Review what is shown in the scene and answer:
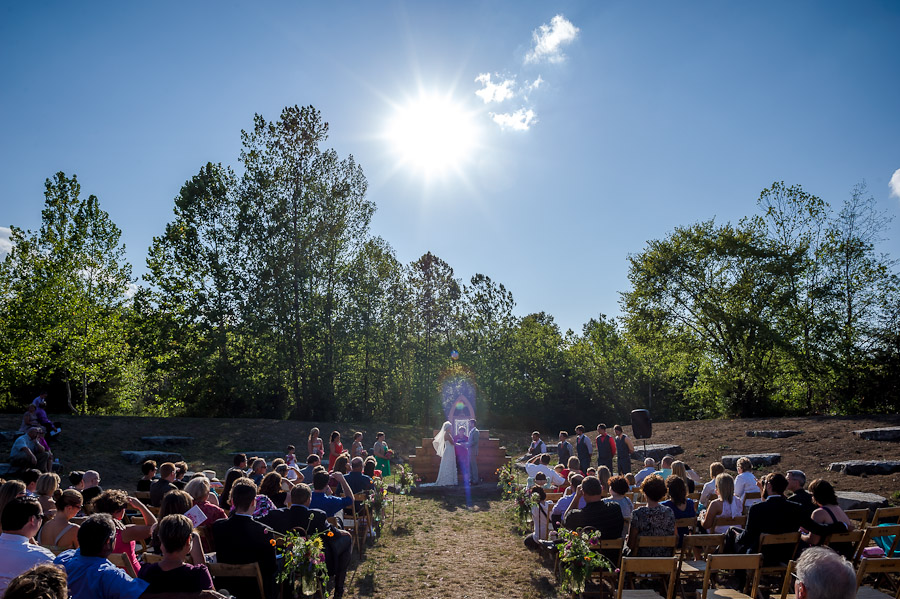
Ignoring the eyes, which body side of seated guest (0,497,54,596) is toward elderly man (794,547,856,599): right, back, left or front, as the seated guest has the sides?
right

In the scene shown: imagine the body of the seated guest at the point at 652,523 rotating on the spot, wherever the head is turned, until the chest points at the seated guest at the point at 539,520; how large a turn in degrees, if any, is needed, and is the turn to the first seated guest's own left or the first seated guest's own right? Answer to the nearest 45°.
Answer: approximately 45° to the first seated guest's own left

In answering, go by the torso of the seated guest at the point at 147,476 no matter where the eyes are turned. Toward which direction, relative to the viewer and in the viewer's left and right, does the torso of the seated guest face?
facing away from the viewer and to the right of the viewer

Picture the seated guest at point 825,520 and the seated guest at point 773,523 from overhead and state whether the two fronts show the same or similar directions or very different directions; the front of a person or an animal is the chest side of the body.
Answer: same or similar directions

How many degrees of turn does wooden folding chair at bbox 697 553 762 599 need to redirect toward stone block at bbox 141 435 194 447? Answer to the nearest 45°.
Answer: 0° — it already faces it

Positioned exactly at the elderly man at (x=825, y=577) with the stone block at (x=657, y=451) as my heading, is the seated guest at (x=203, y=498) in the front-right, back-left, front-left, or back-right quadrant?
front-left

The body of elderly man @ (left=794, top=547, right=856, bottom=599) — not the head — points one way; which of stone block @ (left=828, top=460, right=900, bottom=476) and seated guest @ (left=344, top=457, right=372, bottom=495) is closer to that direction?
the seated guest

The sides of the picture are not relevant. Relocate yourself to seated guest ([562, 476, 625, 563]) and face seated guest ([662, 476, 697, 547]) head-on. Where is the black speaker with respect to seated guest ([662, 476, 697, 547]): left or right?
left

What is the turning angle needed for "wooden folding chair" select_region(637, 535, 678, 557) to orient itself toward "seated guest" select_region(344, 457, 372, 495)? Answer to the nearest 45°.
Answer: approximately 45° to its left

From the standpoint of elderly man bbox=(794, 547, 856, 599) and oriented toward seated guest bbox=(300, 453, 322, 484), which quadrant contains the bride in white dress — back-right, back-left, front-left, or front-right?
front-right

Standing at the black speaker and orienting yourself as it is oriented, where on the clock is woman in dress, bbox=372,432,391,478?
The woman in dress is roughly at 2 o'clock from the black speaker.

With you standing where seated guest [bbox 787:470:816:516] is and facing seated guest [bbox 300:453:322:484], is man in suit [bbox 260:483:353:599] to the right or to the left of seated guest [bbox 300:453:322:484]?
left

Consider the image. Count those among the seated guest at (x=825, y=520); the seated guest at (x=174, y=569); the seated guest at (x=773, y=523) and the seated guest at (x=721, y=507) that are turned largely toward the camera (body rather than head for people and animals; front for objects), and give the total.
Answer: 0

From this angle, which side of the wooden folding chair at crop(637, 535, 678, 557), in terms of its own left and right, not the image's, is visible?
back

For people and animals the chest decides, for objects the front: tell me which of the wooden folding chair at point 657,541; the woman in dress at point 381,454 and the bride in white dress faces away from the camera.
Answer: the wooden folding chair

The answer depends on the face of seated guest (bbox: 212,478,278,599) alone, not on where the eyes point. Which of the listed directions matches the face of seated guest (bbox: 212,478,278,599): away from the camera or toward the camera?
away from the camera

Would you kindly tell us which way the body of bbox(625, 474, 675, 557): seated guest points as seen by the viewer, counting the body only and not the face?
away from the camera

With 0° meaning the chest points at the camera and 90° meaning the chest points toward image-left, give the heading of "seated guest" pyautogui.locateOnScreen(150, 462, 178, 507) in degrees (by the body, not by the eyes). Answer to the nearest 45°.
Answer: approximately 225°

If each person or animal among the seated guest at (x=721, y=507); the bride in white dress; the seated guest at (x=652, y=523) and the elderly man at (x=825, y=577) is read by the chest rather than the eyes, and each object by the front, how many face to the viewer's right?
1

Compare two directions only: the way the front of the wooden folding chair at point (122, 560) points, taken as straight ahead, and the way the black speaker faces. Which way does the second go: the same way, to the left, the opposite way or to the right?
the opposite way
